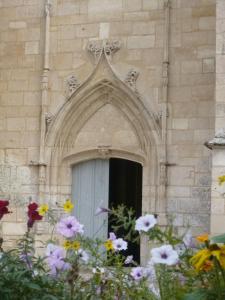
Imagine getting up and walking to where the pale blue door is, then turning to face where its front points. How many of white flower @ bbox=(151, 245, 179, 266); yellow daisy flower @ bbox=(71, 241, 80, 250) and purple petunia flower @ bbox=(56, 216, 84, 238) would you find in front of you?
3

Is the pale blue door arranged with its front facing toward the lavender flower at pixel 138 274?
yes

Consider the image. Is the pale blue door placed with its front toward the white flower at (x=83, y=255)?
yes

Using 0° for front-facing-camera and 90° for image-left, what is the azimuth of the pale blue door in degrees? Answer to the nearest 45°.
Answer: approximately 0°

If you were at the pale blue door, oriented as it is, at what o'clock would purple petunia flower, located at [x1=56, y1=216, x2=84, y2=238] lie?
The purple petunia flower is roughly at 12 o'clock from the pale blue door.

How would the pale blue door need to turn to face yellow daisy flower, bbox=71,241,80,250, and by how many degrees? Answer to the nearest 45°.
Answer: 0° — it already faces it

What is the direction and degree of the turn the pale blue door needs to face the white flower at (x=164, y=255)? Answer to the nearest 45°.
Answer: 0° — it already faces it

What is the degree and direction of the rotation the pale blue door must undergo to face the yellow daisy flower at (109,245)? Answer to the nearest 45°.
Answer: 0° — it already faces it

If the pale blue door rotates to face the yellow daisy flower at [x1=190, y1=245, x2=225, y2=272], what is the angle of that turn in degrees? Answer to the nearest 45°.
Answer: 0° — it already faces it
